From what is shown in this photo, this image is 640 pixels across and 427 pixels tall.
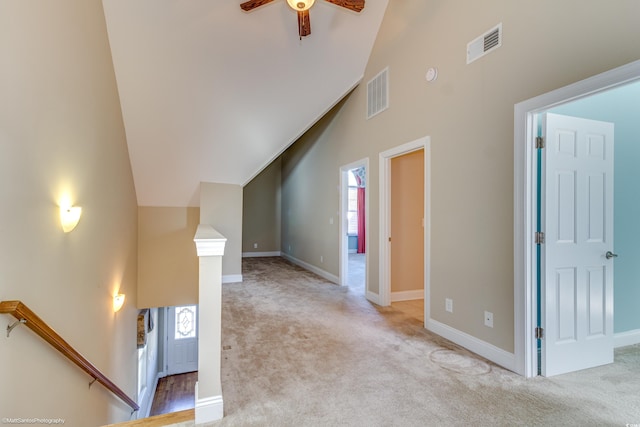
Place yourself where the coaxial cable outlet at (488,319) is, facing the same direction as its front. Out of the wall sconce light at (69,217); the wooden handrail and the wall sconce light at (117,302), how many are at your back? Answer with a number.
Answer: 0

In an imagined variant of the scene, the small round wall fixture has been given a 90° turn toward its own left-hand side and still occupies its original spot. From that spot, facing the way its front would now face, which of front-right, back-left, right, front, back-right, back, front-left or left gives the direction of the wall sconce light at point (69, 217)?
right

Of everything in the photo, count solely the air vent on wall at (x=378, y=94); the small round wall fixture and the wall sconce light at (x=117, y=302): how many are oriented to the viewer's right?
1

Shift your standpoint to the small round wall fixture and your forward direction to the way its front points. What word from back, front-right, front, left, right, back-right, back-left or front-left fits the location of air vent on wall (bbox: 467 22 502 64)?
left

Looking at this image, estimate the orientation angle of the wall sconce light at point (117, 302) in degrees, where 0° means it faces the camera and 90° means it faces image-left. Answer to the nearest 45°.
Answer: approximately 270°

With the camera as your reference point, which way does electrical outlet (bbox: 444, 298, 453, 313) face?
facing the viewer and to the left of the viewer

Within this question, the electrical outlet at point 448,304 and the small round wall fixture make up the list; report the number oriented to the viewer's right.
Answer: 0

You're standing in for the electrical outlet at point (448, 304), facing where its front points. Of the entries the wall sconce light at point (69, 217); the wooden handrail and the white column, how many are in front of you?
3

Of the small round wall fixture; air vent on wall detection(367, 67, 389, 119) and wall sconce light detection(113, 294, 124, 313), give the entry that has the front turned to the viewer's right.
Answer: the wall sconce light

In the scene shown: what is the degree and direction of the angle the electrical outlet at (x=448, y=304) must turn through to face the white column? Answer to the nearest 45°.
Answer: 0° — it already faces it

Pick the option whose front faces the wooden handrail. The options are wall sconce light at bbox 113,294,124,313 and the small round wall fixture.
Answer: the small round wall fixture

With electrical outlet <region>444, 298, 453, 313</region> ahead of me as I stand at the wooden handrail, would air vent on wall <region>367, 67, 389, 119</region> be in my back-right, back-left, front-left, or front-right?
front-left

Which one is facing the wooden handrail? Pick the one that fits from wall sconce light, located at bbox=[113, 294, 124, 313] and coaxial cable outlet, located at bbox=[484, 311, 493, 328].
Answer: the coaxial cable outlet

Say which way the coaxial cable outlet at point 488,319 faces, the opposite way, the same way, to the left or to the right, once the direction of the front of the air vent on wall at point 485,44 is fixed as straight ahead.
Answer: the same way

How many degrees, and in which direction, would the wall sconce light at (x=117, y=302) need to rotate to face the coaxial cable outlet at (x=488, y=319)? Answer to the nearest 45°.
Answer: approximately 45° to its right

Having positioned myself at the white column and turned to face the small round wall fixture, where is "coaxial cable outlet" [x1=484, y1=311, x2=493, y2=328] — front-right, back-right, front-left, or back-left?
front-right
